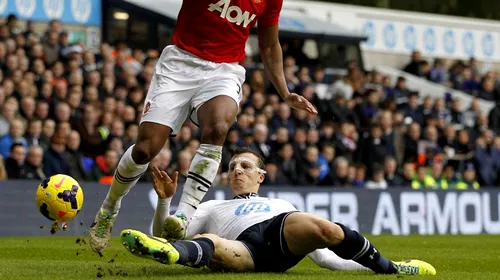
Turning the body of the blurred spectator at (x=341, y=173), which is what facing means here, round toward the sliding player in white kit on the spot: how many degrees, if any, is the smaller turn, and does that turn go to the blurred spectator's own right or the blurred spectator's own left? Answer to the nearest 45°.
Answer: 0° — they already face them

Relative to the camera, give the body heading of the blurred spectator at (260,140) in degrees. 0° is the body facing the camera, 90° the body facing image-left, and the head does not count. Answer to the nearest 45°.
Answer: approximately 0°

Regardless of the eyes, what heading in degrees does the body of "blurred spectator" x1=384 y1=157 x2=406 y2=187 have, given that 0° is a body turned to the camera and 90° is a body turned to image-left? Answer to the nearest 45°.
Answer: approximately 45°

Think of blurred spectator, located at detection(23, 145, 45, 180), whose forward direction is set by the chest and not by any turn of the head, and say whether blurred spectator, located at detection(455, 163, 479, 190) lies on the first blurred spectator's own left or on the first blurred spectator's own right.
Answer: on the first blurred spectator's own left

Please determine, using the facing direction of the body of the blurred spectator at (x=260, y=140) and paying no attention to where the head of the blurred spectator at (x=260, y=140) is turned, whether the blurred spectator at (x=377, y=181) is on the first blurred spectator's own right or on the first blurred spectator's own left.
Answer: on the first blurred spectator's own left

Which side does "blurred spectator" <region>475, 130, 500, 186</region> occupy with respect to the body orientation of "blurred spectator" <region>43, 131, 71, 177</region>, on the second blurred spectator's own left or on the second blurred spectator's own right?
on the second blurred spectator's own left

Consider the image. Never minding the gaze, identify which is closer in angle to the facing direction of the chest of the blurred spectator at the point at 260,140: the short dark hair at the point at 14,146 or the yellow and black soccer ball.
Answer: the yellow and black soccer ball

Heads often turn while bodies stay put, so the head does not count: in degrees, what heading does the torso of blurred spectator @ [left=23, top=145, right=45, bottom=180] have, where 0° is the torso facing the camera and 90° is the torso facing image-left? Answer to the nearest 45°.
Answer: approximately 0°
